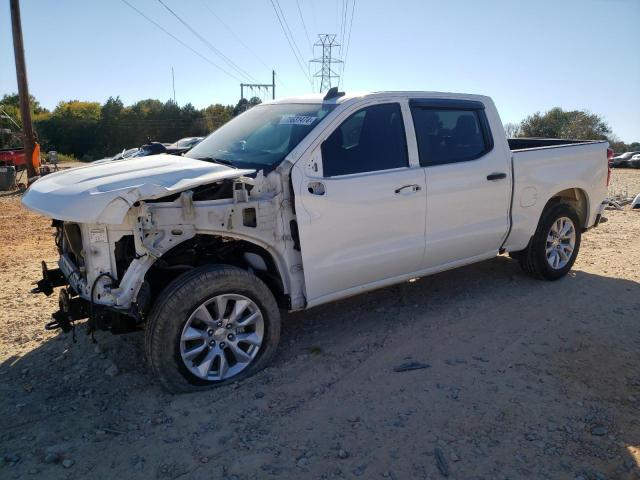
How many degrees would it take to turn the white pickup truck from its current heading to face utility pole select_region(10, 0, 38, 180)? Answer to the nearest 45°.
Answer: approximately 90° to its right

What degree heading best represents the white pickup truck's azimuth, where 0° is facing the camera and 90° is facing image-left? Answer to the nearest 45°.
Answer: approximately 45°

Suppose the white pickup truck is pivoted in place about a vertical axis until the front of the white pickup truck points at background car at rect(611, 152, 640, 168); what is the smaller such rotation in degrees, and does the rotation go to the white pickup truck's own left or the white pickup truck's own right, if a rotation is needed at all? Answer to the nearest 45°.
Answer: approximately 180°

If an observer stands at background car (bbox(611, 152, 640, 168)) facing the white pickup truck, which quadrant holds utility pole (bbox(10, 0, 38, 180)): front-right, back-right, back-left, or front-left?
front-right

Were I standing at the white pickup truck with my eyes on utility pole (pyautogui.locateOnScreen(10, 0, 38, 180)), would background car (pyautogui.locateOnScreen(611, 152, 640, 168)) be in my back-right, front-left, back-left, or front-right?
front-right
